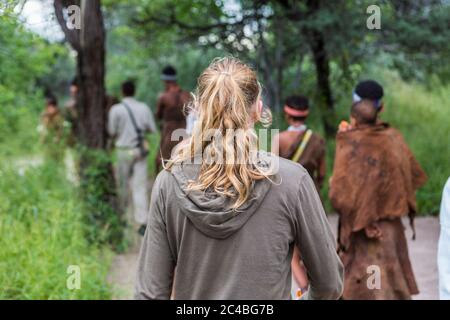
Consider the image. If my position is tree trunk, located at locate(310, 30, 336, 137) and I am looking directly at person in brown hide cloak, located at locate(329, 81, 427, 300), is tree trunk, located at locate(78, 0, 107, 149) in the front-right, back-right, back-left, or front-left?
front-right

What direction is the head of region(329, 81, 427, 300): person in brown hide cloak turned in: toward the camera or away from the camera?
away from the camera

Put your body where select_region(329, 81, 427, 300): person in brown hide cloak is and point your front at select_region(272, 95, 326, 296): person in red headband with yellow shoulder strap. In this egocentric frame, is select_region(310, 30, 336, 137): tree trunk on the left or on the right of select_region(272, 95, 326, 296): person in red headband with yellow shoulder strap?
right

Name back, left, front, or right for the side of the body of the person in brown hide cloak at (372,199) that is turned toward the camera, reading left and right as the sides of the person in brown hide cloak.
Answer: back

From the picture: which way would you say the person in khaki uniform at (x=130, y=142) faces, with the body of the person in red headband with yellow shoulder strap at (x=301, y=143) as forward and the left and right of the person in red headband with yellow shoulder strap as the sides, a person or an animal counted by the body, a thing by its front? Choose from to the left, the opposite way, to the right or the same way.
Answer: the same way

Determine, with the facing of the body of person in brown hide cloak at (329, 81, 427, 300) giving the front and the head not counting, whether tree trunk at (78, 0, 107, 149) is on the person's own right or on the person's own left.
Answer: on the person's own left

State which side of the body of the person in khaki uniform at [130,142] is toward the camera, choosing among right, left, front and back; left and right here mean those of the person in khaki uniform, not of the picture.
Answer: back

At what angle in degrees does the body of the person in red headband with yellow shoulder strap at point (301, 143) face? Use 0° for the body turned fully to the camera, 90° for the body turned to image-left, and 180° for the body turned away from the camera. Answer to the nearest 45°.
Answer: approximately 180°

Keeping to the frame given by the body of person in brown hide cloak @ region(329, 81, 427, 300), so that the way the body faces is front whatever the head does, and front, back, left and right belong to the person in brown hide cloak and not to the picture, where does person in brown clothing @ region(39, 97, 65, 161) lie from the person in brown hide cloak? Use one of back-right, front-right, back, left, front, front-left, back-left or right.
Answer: front-left

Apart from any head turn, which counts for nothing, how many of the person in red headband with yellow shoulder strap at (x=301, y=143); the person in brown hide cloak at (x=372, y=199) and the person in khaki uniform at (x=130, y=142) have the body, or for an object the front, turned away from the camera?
3

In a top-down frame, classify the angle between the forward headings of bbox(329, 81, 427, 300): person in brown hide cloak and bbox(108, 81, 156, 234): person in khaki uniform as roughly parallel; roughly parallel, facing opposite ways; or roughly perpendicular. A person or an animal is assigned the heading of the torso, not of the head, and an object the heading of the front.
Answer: roughly parallel

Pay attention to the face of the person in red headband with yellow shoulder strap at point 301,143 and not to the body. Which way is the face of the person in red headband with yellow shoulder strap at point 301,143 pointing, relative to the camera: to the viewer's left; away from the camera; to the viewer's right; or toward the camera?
away from the camera

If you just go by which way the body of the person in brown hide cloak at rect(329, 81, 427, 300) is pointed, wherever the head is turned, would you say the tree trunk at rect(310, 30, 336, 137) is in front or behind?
in front

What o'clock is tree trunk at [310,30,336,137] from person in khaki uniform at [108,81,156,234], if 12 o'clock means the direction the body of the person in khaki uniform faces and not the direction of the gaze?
The tree trunk is roughly at 2 o'clock from the person in khaki uniform.

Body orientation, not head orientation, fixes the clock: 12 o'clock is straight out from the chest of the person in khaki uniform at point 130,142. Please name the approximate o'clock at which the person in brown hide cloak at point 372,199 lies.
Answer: The person in brown hide cloak is roughly at 5 o'clock from the person in khaki uniform.

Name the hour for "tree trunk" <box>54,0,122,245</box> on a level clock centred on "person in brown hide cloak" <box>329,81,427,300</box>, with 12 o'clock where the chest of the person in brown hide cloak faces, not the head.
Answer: The tree trunk is roughly at 10 o'clock from the person in brown hide cloak.
